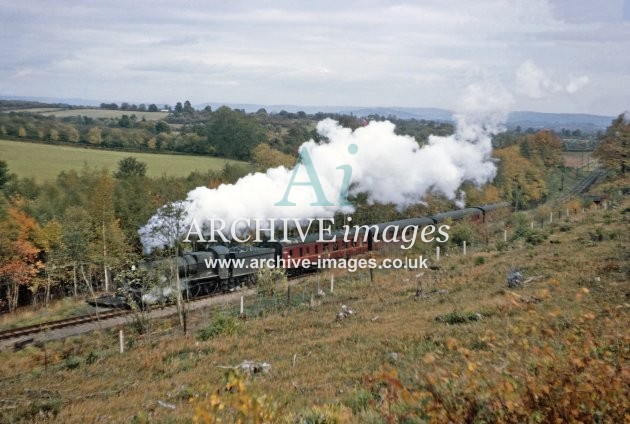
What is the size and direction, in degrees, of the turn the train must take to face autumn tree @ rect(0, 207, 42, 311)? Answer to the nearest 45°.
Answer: approximately 45° to its right

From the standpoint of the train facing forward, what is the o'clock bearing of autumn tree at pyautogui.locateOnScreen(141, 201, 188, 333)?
The autumn tree is roughly at 11 o'clock from the train.

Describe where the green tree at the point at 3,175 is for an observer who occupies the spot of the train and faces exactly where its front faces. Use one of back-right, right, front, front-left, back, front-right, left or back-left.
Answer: right

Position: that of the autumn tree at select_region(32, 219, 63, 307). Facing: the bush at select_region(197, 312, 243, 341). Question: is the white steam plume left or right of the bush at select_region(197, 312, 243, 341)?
left

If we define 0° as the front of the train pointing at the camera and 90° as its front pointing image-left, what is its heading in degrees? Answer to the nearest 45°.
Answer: approximately 45°

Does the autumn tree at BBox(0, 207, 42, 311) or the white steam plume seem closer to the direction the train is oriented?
the autumn tree

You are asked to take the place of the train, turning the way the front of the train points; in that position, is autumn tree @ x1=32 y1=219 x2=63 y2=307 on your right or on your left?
on your right

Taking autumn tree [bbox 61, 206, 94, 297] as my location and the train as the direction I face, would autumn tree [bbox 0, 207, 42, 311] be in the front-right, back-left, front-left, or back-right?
back-right
